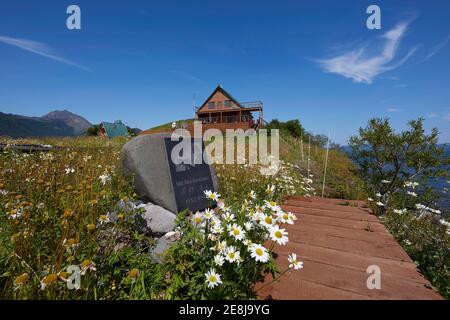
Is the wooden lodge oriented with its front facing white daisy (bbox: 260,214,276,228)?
yes

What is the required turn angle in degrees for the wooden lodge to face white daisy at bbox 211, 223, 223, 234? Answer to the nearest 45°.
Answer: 0° — it already faces it

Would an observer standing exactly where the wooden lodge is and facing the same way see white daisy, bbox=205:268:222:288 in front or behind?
in front

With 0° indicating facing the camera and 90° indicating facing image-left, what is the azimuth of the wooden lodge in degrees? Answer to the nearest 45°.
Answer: approximately 0°

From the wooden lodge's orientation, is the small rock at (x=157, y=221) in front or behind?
in front

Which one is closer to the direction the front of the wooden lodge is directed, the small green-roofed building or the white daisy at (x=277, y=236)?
the white daisy

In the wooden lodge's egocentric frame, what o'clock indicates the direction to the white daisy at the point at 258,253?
The white daisy is roughly at 12 o'clock from the wooden lodge.

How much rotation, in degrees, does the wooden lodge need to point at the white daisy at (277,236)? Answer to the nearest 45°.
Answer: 0° — it already faces it

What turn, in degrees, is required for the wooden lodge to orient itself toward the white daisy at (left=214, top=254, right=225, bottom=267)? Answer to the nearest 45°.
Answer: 0° — it already faces it

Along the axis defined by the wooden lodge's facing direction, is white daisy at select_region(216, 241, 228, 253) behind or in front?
in front
